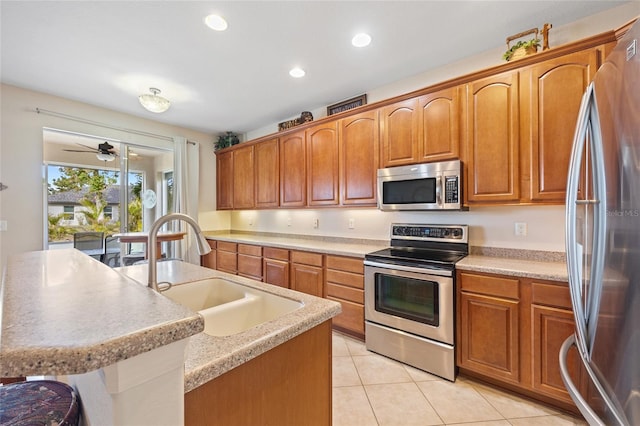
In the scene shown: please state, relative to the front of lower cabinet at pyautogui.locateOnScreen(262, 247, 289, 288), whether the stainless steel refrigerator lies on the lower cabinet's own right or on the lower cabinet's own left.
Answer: on the lower cabinet's own left

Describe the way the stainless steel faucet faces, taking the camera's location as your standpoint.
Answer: facing to the right of the viewer

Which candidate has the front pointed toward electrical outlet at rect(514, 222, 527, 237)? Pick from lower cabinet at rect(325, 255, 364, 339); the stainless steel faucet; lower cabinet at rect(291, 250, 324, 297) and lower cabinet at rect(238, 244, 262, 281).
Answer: the stainless steel faucet

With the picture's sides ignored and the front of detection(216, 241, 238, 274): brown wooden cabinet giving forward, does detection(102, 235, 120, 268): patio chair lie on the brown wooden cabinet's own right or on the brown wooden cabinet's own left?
on the brown wooden cabinet's own right

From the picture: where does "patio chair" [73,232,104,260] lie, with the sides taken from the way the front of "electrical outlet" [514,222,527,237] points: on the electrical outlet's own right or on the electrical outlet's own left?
on the electrical outlet's own right

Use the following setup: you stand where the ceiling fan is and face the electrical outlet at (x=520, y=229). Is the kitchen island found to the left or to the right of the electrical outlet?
right

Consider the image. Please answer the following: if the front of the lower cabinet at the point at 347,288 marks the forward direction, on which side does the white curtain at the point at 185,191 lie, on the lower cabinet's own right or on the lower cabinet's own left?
on the lower cabinet's own right

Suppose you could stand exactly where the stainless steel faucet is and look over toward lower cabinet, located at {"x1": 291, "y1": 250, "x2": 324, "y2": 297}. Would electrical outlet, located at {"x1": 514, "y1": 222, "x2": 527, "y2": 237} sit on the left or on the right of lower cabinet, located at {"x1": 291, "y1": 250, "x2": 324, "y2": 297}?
right

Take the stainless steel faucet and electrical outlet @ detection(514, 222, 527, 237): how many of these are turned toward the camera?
1

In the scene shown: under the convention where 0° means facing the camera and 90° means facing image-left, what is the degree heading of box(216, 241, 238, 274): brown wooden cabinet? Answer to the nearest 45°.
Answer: approximately 45°

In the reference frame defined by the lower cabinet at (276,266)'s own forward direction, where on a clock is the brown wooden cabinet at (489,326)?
The brown wooden cabinet is roughly at 9 o'clock from the lower cabinet.
